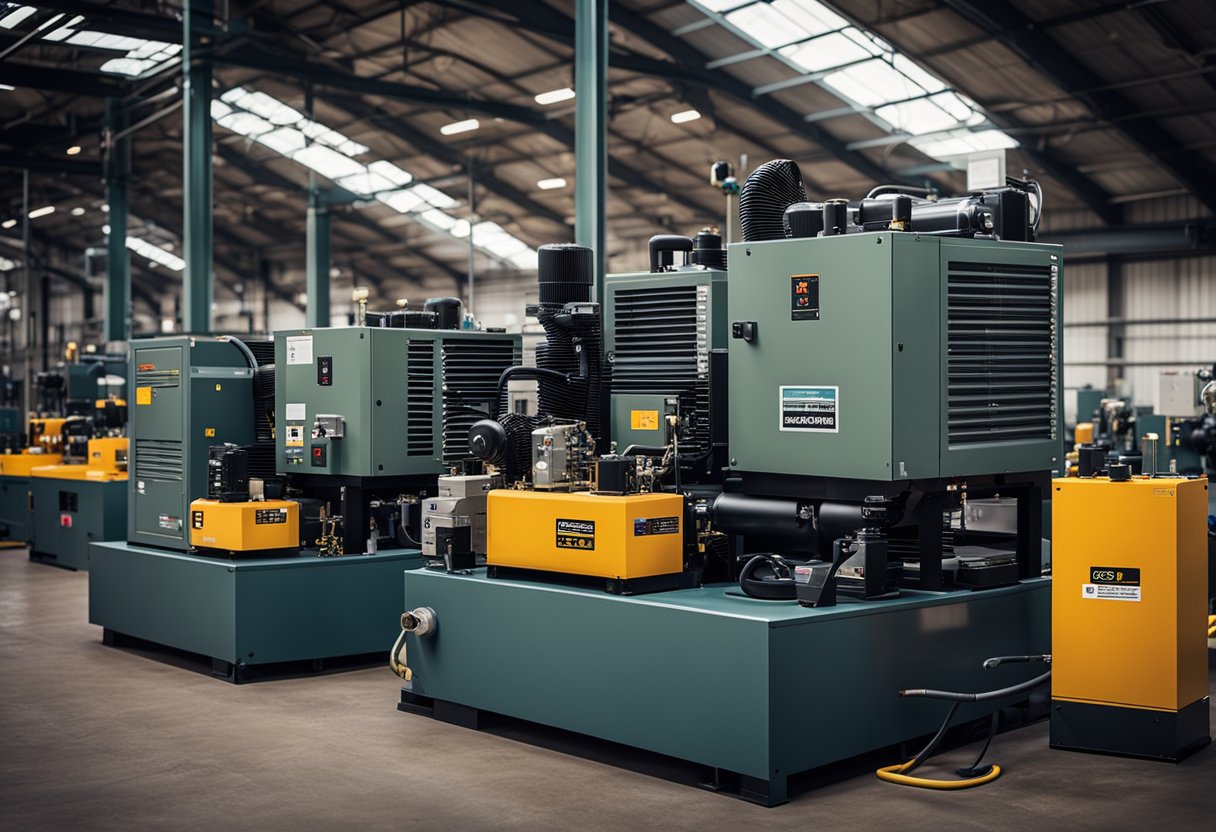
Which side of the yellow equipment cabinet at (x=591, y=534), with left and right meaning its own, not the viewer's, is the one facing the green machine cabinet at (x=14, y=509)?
right

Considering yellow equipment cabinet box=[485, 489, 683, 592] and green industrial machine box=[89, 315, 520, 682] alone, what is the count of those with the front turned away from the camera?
0

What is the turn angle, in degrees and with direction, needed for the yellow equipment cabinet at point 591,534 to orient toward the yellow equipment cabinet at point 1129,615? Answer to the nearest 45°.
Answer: approximately 135° to its left

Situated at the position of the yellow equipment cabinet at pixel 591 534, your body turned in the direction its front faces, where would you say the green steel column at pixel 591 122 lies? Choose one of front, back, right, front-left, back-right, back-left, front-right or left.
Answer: back-right

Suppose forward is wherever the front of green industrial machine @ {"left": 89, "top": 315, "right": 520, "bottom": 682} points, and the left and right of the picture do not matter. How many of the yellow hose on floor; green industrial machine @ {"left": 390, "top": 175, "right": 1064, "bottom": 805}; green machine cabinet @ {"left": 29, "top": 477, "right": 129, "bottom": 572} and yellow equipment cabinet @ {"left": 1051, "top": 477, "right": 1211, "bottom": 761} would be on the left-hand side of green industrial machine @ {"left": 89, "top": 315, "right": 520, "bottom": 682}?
3

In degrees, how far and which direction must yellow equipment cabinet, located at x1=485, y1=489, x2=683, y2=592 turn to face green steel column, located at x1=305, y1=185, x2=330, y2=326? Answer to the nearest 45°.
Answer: approximately 135° to its right

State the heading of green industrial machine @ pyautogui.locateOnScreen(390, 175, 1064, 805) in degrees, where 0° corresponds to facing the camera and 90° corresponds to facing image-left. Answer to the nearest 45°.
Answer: approximately 45°

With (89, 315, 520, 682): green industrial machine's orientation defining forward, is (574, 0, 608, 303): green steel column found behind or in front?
behind

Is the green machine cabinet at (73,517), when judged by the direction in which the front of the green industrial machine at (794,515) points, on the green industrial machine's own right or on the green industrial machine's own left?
on the green industrial machine's own right
